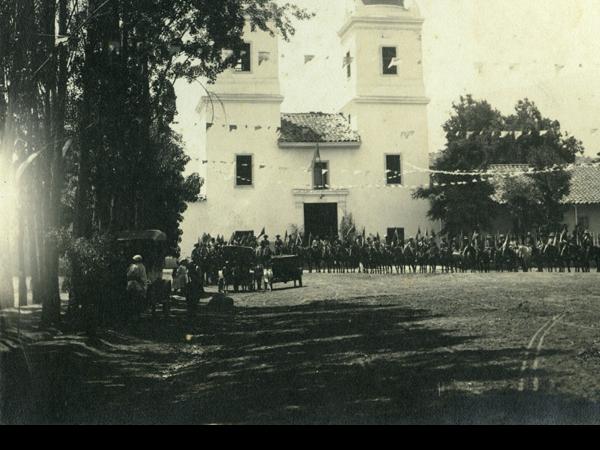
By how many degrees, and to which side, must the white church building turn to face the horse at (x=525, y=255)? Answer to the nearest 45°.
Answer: approximately 45° to its left

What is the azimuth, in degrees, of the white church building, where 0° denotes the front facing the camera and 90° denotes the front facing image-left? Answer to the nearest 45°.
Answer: approximately 0°

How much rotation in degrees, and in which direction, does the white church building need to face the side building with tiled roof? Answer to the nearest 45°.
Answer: approximately 90° to its left
